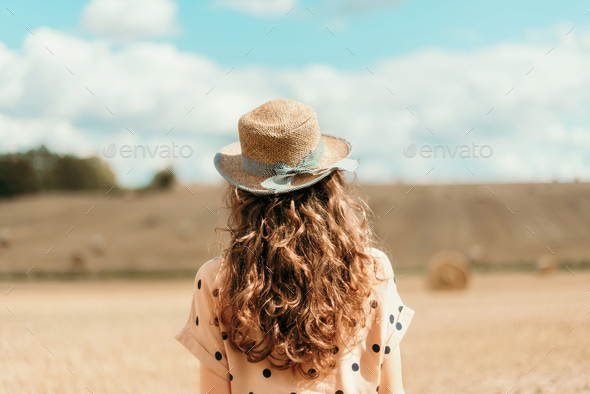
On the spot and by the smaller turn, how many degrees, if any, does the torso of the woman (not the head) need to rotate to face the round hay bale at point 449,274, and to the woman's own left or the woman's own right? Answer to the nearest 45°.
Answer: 0° — they already face it

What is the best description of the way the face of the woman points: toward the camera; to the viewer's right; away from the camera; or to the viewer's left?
away from the camera

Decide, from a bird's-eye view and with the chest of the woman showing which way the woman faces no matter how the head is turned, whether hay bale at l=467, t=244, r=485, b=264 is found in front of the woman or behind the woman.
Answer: in front

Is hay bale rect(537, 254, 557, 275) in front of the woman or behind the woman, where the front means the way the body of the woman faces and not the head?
in front

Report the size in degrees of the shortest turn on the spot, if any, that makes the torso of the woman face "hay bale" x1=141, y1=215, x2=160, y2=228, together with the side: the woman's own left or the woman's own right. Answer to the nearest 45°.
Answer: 0° — they already face it

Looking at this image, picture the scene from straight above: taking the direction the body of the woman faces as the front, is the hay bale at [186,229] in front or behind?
in front

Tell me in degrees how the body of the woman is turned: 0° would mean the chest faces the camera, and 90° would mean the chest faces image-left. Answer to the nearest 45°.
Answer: approximately 180°
